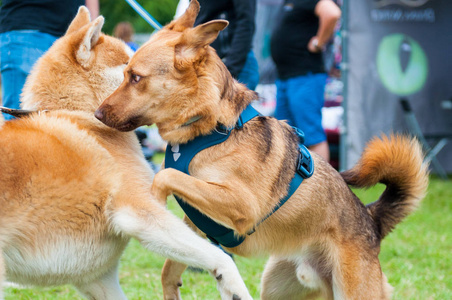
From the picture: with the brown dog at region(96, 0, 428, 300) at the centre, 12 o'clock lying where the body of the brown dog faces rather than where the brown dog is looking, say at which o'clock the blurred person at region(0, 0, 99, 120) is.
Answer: The blurred person is roughly at 1 o'clock from the brown dog.

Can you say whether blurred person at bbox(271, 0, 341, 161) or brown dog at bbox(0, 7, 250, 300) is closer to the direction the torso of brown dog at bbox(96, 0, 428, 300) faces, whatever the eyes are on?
the brown dog

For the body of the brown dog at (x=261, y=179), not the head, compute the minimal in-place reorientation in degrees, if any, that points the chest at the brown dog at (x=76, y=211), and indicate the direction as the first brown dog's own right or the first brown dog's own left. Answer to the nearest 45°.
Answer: approximately 45° to the first brown dog's own left

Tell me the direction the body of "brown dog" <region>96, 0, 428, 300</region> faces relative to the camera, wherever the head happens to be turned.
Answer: to the viewer's left

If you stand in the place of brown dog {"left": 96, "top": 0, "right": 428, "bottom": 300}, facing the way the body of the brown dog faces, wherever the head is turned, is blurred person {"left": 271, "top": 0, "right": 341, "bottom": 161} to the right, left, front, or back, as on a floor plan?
right

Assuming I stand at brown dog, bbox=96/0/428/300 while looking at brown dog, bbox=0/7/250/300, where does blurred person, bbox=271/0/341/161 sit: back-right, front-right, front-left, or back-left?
back-right
